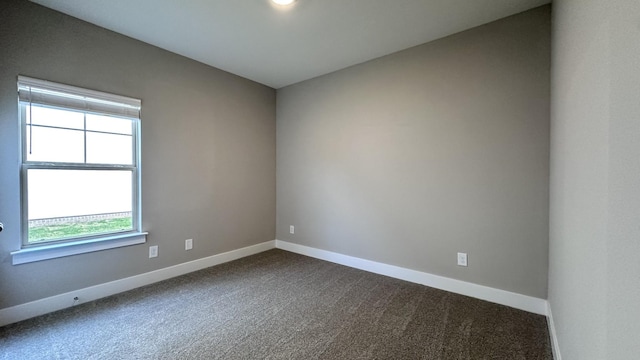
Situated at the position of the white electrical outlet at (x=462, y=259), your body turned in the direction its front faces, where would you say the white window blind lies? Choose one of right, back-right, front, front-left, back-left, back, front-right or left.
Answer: front-right

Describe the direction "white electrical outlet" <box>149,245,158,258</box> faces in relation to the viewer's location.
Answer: facing the viewer

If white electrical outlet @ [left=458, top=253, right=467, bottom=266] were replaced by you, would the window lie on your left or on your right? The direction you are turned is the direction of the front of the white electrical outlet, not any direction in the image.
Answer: on your right

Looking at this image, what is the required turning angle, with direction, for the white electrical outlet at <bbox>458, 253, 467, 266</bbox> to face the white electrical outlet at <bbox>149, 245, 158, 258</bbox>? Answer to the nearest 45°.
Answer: approximately 45° to its right

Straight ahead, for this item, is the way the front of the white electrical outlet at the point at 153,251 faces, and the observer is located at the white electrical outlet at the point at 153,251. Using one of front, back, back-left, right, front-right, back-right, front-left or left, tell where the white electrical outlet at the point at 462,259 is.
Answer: front-left

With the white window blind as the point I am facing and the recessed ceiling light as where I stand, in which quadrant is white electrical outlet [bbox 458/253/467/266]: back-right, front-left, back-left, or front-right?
back-right
